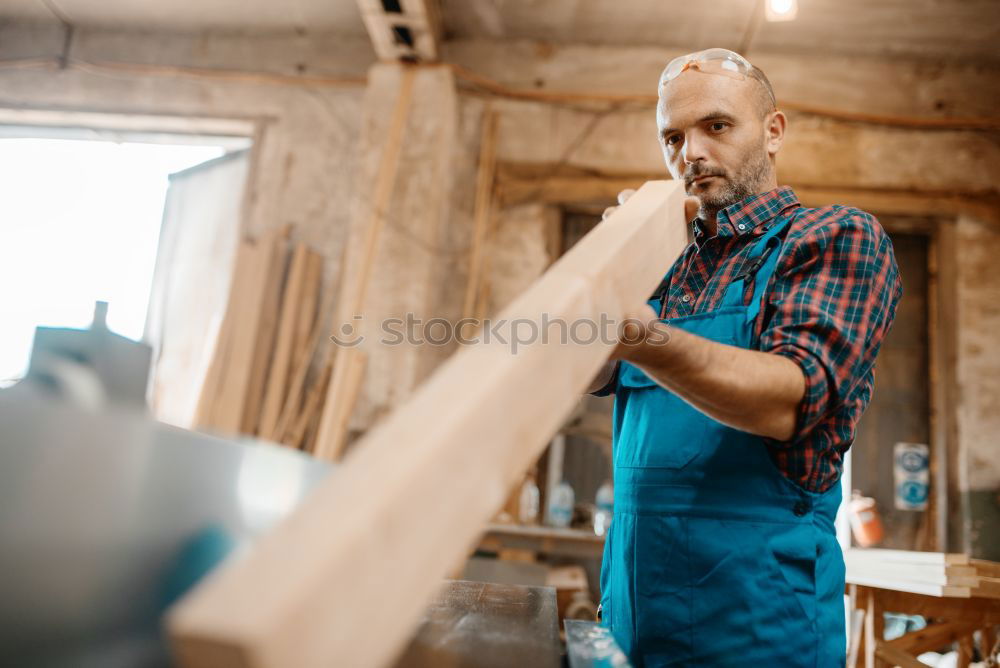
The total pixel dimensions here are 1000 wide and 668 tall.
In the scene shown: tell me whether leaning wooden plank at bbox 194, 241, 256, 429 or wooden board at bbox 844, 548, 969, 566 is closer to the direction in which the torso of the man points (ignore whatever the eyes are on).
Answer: the leaning wooden plank

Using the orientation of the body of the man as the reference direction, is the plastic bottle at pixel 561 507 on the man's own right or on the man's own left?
on the man's own right

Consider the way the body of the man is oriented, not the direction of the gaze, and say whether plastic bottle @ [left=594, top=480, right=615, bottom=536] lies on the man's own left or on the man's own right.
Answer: on the man's own right

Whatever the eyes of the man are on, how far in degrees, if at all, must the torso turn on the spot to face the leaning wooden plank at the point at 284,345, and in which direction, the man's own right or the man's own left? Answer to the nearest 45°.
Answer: approximately 90° to the man's own right

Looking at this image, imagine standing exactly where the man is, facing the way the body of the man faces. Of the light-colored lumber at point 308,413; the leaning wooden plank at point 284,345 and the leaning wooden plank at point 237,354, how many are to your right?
3

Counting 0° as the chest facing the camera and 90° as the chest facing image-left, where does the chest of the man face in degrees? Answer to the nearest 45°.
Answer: approximately 45°
